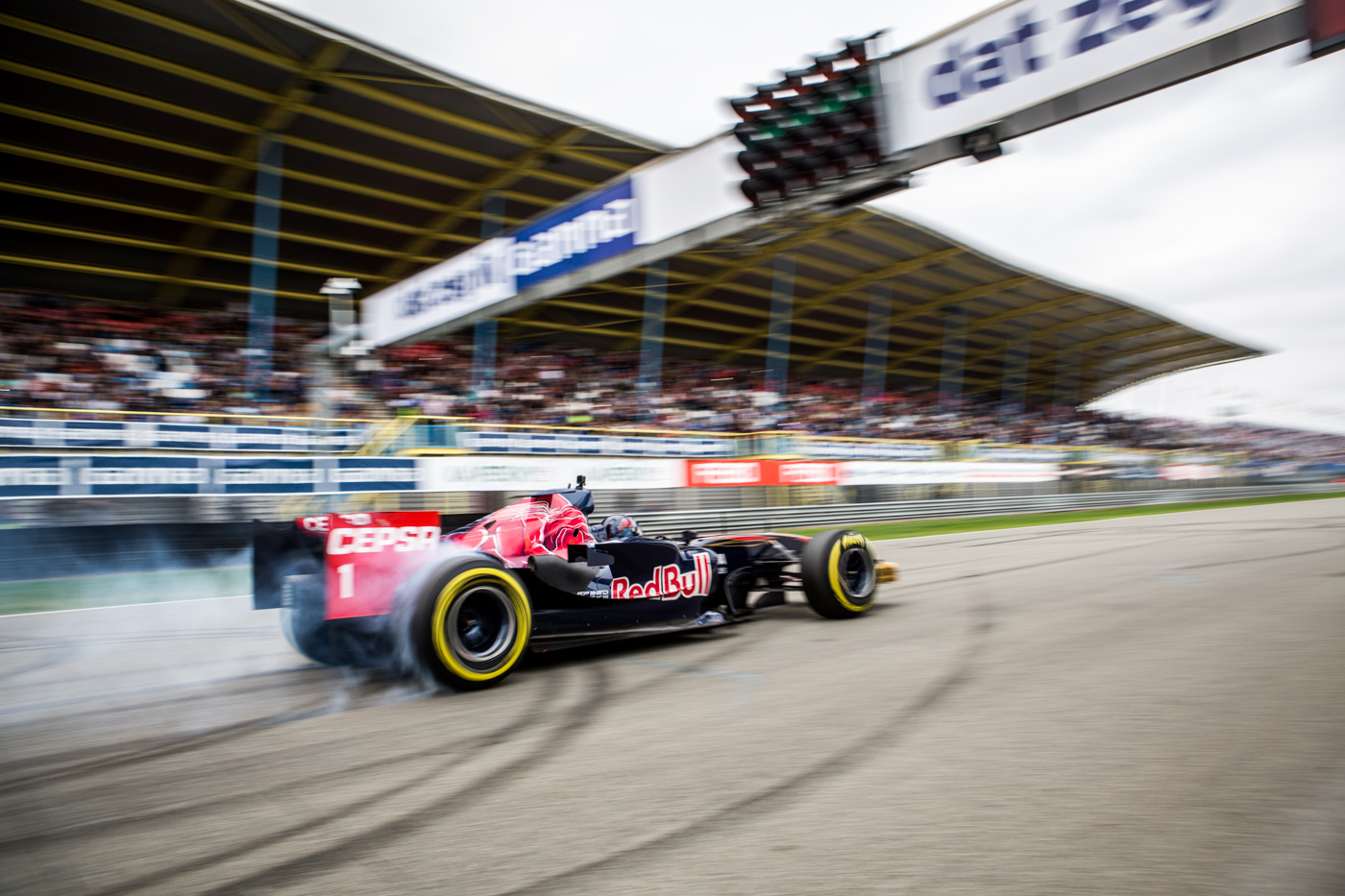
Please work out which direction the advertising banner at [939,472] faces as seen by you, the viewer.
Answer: facing the viewer and to the right of the viewer

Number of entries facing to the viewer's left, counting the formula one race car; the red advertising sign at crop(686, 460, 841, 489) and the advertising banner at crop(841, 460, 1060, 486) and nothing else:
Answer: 0

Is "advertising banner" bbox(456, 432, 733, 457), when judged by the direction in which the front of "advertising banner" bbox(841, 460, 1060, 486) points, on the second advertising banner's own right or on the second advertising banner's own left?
on the second advertising banner's own right

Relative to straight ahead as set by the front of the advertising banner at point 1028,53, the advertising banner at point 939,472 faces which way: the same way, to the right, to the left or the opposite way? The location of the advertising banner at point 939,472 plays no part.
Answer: to the left

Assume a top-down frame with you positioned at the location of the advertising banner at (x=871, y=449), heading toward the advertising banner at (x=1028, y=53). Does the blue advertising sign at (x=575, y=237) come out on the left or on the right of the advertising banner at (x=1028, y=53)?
right

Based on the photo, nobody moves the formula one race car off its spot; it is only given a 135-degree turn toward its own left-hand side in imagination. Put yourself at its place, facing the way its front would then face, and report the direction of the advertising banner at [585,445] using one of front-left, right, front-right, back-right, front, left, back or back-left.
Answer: right

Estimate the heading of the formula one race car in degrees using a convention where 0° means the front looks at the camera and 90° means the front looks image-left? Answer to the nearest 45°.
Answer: approximately 225°

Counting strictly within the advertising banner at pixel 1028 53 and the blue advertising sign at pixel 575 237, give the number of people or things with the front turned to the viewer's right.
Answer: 0

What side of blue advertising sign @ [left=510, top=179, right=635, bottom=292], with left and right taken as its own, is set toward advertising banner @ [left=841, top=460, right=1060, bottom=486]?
back

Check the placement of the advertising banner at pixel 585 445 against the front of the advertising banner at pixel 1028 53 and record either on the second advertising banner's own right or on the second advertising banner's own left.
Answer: on the second advertising banner's own right

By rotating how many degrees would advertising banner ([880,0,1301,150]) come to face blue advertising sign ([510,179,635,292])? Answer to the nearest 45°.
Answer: approximately 45° to its right

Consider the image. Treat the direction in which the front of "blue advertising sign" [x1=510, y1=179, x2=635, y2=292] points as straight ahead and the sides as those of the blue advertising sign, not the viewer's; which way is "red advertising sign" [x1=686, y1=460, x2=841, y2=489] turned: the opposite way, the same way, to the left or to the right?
to the left

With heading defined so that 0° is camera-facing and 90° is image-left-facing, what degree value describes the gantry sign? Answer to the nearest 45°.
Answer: approximately 45°

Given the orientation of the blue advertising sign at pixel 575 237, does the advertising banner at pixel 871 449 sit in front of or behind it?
behind
